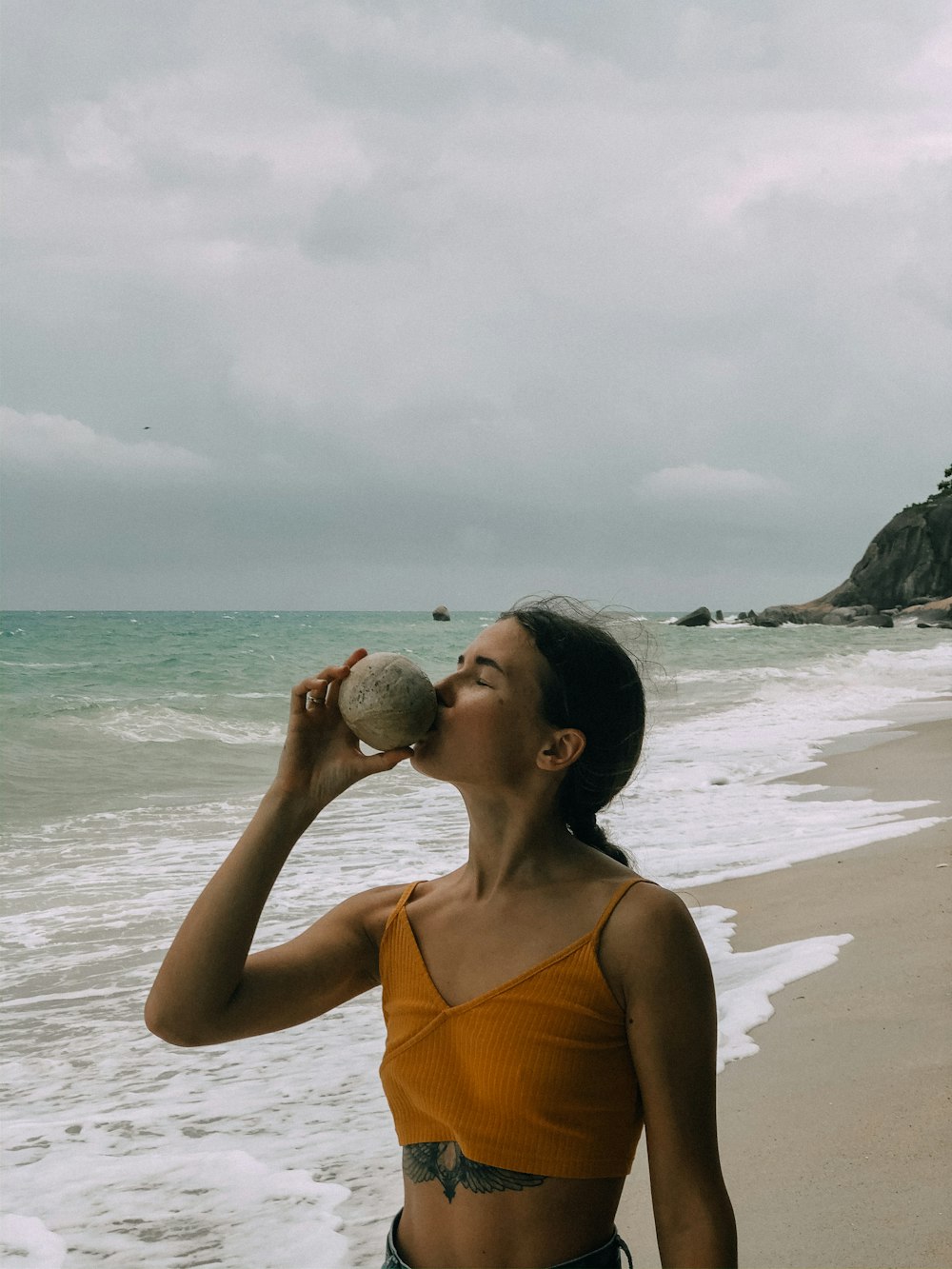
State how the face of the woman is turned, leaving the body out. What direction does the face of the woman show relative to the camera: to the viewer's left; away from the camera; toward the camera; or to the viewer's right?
to the viewer's left

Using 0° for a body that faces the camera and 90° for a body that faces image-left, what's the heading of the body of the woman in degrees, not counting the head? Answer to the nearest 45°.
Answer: approximately 45°
